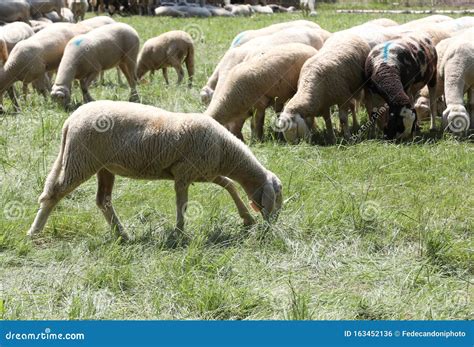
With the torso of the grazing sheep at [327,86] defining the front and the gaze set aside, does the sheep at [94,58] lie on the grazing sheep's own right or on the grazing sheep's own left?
on the grazing sheep's own right

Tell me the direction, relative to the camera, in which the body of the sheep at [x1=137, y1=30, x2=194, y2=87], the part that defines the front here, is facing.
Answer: to the viewer's left

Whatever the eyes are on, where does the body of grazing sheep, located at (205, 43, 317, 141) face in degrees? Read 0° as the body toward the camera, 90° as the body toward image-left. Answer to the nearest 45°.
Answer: approximately 90°

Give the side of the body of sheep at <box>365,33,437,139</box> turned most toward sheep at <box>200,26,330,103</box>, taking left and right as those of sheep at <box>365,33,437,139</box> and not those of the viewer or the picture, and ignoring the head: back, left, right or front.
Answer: right

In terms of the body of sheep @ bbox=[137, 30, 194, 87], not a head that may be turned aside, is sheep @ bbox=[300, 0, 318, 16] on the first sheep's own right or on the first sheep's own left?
on the first sheep's own right

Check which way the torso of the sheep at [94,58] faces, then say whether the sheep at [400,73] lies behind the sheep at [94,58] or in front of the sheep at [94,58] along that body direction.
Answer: behind

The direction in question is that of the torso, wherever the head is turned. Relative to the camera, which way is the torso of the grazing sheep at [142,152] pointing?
to the viewer's right

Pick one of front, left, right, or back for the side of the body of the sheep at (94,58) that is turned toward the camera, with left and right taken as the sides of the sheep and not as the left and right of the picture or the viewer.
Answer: left

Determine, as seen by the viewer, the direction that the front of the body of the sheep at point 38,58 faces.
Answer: to the viewer's left

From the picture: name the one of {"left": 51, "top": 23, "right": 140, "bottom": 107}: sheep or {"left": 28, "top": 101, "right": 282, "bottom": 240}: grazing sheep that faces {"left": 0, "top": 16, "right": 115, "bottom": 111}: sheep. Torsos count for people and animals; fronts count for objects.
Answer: {"left": 51, "top": 23, "right": 140, "bottom": 107}: sheep

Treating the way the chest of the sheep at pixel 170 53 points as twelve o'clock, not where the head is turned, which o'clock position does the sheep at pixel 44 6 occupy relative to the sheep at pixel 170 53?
the sheep at pixel 44 6 is roughly at 2 o'clock from the sheep at pixel 170 53.

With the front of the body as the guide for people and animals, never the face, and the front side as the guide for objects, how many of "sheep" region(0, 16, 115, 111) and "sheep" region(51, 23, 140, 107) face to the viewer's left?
2
